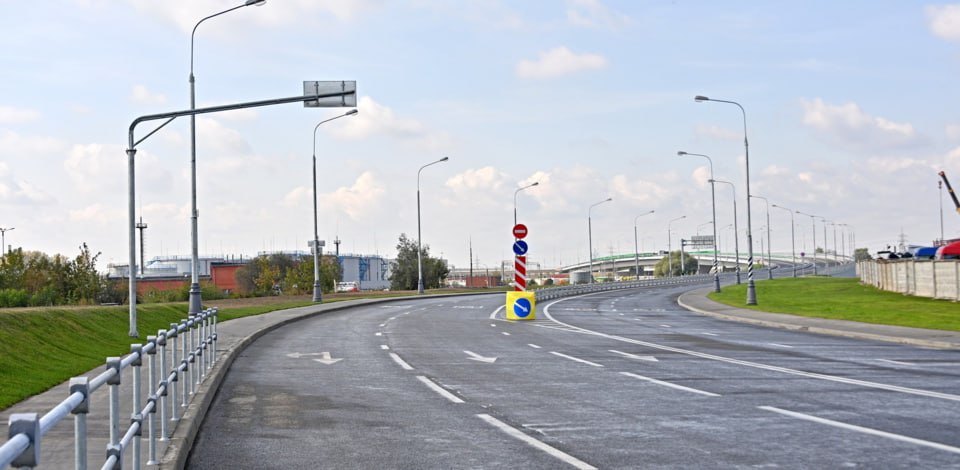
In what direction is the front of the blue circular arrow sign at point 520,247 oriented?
toward the camera

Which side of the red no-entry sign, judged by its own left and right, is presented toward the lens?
front

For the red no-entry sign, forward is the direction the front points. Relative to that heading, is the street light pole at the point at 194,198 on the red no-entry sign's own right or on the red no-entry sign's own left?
on the red no-entry sign's own right

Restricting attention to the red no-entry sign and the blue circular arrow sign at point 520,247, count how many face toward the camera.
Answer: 2
